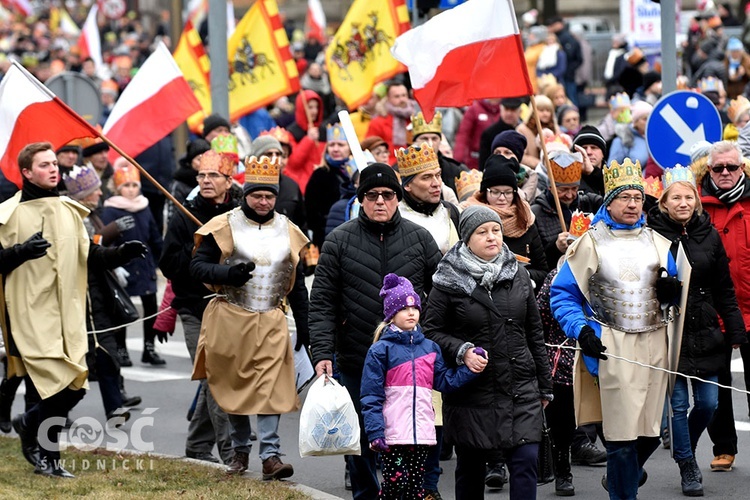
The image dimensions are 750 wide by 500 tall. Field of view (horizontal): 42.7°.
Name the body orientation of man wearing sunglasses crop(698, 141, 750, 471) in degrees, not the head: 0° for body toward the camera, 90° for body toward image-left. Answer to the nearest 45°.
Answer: approximately 0°

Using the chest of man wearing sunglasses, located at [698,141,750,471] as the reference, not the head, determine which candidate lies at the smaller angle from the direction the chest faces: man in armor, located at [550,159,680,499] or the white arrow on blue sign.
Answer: the man in armor

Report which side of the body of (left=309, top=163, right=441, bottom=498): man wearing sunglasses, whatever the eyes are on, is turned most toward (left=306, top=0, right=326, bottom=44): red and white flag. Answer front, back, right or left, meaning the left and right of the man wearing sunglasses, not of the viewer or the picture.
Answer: back

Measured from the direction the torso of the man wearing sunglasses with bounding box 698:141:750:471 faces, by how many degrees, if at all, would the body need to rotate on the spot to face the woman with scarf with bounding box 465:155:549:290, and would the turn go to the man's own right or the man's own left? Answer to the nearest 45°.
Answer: approximately 90° to the man's own right

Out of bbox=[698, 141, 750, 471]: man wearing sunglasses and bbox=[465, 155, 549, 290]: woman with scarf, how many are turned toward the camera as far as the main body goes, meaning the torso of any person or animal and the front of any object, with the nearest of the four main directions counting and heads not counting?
2

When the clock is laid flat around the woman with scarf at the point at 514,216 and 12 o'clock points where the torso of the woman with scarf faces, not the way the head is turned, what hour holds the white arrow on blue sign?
The white arrow on blue sign is roughly at 7 o'clock from the woman with scarf.

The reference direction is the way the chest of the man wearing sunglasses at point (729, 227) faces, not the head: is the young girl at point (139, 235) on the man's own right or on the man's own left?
on the man's own right
